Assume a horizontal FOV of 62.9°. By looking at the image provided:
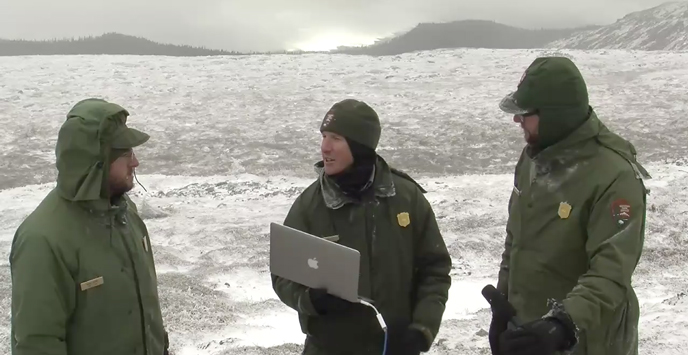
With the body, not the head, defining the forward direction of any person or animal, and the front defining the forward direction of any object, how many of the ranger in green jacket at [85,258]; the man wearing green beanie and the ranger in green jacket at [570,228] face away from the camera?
0

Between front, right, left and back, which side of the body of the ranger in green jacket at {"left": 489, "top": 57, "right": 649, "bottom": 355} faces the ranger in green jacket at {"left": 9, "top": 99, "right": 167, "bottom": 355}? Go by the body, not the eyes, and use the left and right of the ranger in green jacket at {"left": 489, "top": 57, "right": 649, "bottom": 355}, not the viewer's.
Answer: front

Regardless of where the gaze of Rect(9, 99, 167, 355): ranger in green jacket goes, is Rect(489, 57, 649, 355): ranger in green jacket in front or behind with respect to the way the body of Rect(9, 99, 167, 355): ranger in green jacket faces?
in front

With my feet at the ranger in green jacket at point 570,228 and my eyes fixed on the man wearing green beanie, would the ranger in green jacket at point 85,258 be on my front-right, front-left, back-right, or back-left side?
front-left

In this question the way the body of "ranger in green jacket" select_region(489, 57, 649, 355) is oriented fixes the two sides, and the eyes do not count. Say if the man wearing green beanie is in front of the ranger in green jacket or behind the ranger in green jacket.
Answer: in front

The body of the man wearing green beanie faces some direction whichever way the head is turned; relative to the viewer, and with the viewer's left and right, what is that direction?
facing the viewer and to the left of the viewer

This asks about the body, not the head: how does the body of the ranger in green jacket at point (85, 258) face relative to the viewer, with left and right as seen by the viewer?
facing the viewer and to the right of the viewer

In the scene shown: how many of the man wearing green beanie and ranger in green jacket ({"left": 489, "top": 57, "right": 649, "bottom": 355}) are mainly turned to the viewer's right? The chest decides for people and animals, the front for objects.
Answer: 0

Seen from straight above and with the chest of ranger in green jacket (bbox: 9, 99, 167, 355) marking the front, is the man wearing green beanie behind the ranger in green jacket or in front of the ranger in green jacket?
in front
